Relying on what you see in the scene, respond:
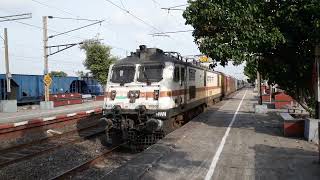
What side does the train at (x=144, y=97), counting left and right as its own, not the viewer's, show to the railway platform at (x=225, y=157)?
left

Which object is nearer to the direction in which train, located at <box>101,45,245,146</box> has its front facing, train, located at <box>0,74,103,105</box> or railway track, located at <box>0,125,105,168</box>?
the railway track

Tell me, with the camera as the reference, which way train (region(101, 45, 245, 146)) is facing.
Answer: facing the viewer and to the left of the viewer

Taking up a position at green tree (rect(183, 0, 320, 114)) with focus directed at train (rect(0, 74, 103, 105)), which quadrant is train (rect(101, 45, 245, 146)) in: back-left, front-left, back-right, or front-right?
front-left

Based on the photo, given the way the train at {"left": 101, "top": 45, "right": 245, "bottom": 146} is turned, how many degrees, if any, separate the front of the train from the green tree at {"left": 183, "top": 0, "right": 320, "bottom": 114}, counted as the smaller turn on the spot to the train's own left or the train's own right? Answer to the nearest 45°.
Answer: approximately 135° to the train's own left

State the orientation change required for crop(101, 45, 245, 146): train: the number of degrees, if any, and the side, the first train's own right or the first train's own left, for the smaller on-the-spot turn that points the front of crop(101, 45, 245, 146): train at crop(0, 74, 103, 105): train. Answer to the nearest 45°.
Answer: approximately 90° to the first train's own right

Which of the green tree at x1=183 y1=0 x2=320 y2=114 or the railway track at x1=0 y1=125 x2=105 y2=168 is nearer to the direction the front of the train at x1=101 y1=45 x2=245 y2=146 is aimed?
the railway track
